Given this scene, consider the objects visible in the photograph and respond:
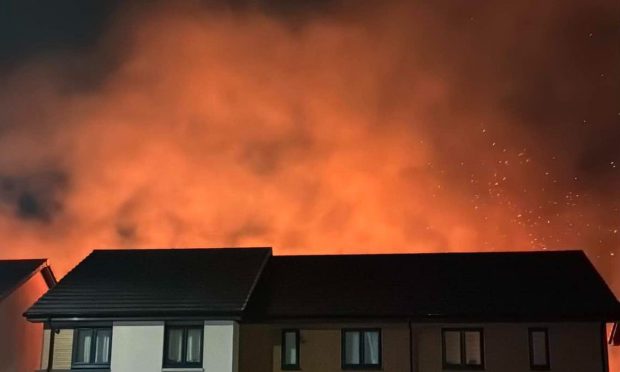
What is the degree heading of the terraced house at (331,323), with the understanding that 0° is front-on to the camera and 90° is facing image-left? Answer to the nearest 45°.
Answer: approximately 0°

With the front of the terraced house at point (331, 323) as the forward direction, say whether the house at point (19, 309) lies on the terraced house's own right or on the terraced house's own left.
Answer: on the terraced house's own right
